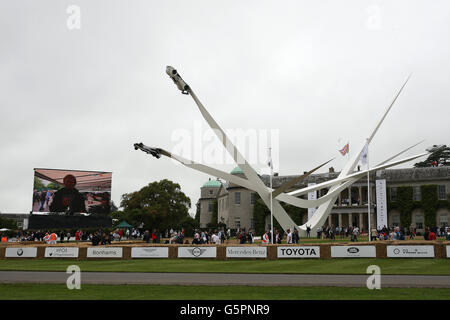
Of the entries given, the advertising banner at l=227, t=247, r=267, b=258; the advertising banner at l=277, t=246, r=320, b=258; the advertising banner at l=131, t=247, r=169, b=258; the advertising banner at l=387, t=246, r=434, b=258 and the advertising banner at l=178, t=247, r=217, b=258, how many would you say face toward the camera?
5

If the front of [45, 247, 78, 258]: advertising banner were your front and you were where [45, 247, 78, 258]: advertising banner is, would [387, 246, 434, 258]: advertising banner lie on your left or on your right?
on your left

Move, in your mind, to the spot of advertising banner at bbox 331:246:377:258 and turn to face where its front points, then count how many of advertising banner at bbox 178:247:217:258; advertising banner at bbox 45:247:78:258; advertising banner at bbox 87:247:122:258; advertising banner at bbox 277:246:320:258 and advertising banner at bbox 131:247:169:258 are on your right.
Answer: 5

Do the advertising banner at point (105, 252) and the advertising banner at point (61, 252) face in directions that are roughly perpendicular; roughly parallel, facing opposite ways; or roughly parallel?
roughly parallel

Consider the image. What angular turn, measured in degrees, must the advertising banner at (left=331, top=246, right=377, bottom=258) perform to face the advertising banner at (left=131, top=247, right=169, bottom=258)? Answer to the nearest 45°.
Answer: approximately 90° to its right

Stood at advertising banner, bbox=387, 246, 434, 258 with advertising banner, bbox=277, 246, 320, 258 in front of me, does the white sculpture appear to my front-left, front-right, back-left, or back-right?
front-right

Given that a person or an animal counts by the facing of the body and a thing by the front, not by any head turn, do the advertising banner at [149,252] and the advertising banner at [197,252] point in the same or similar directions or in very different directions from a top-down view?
same or similar directions

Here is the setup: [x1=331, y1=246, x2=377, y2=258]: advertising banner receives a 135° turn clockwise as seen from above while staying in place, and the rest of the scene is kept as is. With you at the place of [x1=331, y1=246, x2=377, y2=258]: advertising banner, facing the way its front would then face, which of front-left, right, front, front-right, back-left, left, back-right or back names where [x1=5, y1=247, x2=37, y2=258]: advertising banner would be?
front-left

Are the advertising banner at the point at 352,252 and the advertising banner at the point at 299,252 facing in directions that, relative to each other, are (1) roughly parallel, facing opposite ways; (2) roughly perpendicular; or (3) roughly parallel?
roughly parallel

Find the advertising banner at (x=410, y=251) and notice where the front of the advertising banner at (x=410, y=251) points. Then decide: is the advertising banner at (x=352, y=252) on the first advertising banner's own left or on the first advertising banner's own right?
on the first advertising banner's own right

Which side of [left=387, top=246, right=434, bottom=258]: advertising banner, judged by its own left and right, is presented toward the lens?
front

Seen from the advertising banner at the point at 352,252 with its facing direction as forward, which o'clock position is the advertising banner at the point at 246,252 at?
the advertising banner at the point at 246,252 is roughly at 3 o'clock from the advertising banner at the point at 352,252.

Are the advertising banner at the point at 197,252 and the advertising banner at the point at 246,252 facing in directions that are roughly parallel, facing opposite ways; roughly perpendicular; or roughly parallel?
roughly parallel

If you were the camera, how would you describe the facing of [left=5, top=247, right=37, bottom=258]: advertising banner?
facing the viewer

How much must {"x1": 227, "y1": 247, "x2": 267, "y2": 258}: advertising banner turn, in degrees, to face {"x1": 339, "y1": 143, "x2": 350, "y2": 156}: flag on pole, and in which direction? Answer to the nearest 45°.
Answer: approximately 135° to its left

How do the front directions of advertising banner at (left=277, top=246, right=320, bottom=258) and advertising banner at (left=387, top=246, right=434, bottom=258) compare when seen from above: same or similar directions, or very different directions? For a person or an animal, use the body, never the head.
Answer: same or similar directions

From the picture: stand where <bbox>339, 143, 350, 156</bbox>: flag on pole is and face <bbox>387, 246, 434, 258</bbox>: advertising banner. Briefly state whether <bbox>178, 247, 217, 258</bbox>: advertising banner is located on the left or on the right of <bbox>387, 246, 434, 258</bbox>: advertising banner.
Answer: right
